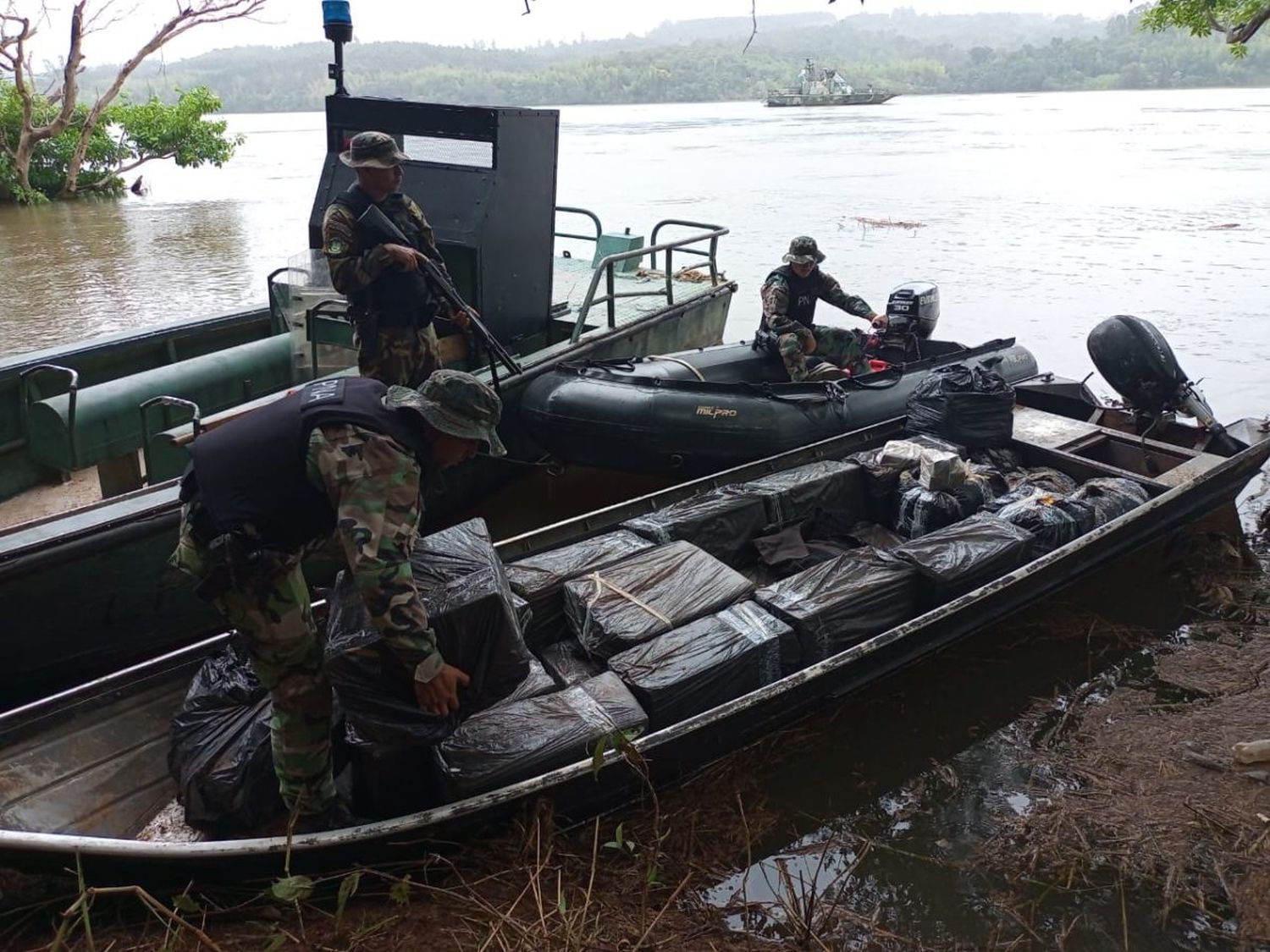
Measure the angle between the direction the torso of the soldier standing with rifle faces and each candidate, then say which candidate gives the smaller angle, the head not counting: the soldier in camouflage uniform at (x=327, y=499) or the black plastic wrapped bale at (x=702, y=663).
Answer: the black plastic wrapped bale

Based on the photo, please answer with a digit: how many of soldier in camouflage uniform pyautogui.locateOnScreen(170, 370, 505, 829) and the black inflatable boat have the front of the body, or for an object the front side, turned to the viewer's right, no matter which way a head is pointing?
1

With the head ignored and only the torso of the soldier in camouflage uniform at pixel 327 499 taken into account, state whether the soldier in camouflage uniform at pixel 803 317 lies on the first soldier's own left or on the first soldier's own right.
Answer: on the first soldier's own left

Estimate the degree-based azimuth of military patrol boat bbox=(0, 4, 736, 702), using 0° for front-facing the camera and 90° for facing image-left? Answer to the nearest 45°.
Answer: approximately 225°

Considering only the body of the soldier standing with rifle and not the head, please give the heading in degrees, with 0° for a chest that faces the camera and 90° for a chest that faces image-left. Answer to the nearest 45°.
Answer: approximately 315°

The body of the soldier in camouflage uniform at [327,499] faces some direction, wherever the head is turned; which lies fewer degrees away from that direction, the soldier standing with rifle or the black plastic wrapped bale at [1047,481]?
the black plastic wrapped bale

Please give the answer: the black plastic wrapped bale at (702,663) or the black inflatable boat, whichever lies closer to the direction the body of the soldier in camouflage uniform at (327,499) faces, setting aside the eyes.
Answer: the black plastic wrapped bale

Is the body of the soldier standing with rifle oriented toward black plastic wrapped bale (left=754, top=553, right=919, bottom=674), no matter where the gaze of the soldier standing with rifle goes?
yes

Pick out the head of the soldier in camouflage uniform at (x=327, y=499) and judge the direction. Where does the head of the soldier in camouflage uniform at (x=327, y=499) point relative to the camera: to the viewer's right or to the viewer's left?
to the viewer's right
